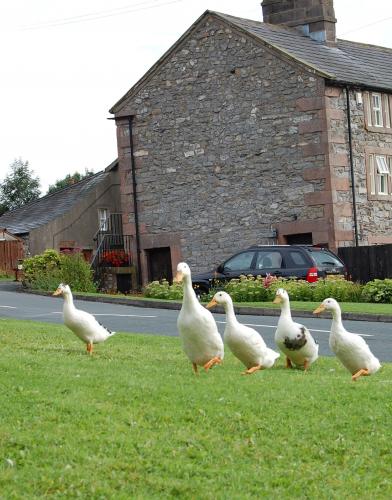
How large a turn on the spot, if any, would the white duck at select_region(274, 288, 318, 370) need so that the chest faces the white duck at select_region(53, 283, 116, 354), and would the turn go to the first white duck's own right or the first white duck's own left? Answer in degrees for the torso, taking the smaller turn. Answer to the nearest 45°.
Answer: approximately 45° to the first white duck's own right

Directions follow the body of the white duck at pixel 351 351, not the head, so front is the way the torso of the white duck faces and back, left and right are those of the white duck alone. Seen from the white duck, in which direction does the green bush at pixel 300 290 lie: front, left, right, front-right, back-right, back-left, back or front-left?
right

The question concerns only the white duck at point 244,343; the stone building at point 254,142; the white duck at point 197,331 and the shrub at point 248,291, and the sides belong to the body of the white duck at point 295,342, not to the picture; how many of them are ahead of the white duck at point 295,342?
2

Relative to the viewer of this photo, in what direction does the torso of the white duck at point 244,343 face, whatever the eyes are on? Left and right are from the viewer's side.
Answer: facing to the left of the viewer

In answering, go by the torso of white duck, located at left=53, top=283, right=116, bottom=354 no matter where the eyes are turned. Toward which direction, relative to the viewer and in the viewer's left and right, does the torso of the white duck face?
facing to the left of the viewer

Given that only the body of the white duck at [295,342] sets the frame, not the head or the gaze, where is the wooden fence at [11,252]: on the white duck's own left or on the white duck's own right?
on the white duck's own right

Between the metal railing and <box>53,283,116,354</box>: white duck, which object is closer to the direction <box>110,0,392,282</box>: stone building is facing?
the white duck

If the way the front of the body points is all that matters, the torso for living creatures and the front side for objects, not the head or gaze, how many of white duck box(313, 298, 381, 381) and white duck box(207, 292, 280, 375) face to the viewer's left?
2

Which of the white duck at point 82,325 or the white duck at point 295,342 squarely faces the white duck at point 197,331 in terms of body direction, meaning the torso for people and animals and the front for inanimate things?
the white duck at point 295,342

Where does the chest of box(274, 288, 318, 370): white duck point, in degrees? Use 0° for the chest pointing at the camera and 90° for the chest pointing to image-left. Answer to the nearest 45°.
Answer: approximately 45°

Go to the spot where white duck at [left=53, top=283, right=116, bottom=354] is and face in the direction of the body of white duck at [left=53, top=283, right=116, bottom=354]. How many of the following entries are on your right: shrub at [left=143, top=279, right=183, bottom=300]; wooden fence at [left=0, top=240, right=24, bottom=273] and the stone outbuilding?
3

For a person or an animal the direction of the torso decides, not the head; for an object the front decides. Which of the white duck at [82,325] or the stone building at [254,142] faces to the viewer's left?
the white duck

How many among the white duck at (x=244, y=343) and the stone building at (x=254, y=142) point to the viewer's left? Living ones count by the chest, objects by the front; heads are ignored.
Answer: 1

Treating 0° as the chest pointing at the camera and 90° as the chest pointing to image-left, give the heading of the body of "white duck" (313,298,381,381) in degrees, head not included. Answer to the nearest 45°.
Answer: approximately 90°

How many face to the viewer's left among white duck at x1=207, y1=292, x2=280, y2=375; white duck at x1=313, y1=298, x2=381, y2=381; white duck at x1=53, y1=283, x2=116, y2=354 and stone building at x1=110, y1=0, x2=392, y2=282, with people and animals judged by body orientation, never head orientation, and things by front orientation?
3
